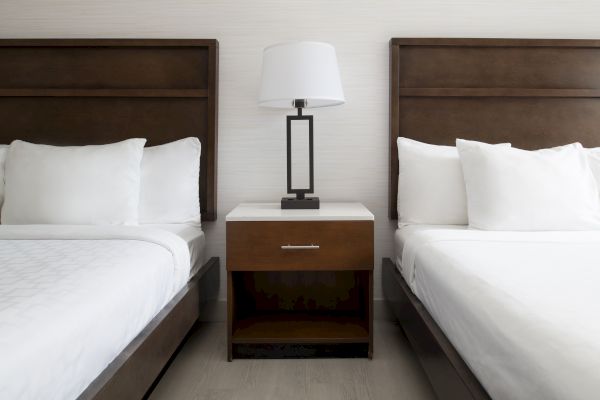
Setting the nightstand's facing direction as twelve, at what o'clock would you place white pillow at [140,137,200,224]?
The white pillow is roughly at 4 o'clock from the nightstand.

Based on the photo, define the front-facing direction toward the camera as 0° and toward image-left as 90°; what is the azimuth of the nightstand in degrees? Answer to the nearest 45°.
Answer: approximately 0°

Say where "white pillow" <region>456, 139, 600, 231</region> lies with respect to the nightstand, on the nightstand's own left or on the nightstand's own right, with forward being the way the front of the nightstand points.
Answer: on the nightstand's own left

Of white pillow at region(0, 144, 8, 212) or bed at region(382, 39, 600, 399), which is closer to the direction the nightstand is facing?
the bed

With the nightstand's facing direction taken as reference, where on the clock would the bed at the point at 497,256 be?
The bed is roughly at 10 o'clock from the nightstand.

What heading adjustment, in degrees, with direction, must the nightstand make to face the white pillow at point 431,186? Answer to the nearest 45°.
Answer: approximately 90° to its left

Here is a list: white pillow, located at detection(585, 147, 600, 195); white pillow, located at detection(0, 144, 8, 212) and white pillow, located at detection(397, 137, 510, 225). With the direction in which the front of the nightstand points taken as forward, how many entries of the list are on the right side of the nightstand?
1

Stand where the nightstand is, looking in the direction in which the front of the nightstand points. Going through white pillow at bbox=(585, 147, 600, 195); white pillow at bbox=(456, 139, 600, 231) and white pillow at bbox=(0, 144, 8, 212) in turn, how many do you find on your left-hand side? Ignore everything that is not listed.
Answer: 2

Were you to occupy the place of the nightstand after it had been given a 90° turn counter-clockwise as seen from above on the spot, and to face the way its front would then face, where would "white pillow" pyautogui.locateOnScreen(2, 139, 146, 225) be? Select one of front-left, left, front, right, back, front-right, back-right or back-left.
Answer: back

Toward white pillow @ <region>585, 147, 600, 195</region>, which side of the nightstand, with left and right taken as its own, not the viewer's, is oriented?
left
